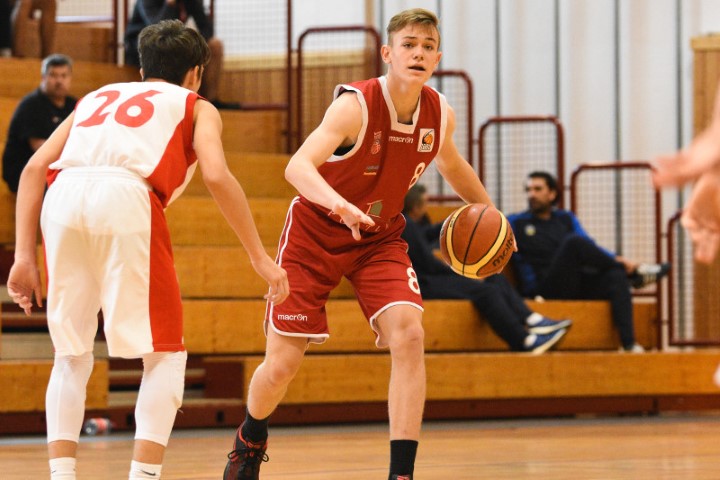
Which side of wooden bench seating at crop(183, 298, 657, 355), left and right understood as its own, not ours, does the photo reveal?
front

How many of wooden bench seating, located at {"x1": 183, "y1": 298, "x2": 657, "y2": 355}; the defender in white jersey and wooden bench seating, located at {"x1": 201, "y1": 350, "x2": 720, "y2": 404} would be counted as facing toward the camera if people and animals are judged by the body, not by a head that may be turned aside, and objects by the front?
2

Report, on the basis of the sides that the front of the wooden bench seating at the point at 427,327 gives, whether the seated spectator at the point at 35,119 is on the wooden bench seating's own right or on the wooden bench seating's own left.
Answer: on the wooden bench seating's own right

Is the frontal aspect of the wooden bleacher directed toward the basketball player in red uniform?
yes

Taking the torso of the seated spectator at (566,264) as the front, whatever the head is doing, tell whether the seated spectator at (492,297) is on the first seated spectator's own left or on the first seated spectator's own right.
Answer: on the first seated spectator's own right

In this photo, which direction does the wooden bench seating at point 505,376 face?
toward the camera

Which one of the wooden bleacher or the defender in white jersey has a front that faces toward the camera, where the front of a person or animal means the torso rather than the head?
the wooden bleacher

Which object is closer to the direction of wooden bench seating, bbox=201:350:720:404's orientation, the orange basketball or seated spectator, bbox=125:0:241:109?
the orange basketball

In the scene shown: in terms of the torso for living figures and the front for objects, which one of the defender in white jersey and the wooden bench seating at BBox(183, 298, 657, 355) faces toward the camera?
the wooden bench seating

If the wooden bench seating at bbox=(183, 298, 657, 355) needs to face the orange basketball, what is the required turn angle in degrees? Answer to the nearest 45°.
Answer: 0° — it already faces it

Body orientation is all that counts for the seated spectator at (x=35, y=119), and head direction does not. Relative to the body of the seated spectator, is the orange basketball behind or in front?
in front

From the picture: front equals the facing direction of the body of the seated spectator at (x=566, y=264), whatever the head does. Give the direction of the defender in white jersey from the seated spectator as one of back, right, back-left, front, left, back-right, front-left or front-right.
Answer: front-right

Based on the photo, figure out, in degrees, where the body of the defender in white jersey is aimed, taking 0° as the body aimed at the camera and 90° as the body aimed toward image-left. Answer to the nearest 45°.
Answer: approximately 225°

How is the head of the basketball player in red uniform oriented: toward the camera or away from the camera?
toward the camera

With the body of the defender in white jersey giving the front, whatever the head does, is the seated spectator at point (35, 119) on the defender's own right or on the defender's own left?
on the defender's own left

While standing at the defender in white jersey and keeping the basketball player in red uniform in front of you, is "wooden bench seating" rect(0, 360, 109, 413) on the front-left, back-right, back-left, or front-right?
front-left

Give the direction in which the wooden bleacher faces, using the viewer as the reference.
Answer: facing the viewer

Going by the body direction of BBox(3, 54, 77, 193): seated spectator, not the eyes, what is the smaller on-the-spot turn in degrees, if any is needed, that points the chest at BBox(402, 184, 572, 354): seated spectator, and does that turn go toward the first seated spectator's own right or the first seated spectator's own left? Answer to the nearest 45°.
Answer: approximately 45° to the first seated spectator's own left
